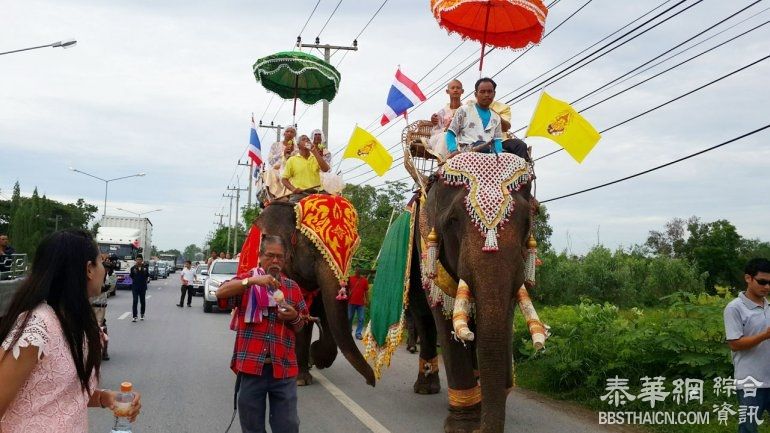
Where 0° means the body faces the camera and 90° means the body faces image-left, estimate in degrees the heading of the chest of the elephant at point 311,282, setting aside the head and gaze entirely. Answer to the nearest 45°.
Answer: approximately 315°

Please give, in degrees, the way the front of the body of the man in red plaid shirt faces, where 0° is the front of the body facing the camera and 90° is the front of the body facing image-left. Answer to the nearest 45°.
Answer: approximately 0°

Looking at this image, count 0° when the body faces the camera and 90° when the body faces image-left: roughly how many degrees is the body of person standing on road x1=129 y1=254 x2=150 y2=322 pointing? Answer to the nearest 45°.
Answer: approximately 0°

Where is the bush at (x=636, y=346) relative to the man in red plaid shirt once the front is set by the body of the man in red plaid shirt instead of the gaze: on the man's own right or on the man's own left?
on the man's own left

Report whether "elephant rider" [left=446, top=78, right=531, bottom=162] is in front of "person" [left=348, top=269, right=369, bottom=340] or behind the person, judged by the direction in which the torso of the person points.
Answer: in front

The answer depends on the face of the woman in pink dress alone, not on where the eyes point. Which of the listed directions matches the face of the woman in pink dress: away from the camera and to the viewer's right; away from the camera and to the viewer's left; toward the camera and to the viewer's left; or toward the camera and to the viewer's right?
away from the camera and to the viewer's right

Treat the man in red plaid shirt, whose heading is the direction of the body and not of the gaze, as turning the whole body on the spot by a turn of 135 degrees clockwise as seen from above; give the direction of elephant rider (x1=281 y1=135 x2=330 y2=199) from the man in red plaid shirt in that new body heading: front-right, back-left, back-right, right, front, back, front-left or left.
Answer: front-right

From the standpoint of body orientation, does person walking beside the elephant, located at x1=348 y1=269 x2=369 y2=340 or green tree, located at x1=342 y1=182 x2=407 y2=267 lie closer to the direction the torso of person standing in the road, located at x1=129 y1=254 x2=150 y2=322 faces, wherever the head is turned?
the person walking beside the elephant

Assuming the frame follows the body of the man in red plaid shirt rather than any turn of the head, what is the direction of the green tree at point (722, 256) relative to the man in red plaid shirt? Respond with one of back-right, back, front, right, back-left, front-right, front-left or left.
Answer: back-left
